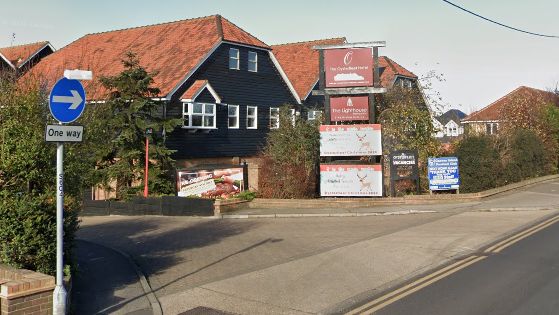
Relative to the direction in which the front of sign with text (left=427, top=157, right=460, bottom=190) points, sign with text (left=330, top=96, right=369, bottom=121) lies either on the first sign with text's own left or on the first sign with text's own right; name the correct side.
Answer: on the first sign with text's own right

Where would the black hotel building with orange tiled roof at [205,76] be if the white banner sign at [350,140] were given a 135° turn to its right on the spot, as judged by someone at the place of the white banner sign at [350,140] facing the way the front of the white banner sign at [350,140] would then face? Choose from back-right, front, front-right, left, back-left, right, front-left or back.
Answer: front

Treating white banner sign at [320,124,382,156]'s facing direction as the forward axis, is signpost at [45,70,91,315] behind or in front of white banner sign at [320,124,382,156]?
in front
